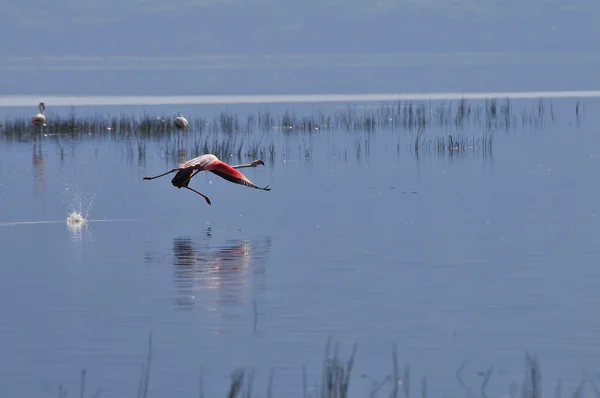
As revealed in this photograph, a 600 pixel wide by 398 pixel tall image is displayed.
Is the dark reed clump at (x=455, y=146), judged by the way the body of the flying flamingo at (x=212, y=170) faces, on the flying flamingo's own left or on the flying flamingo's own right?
on the flying flamingo's own left

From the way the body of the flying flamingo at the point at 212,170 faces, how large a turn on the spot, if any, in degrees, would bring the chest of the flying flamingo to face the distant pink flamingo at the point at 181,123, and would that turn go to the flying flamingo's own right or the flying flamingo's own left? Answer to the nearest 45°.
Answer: approximately 90° to the flying flamingo's own left

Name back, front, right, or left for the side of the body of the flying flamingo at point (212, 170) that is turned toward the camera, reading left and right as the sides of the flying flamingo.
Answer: right

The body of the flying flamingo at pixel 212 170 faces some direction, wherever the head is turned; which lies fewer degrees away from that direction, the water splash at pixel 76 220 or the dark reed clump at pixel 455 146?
the dark reed clump
